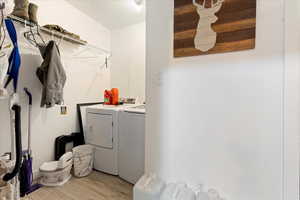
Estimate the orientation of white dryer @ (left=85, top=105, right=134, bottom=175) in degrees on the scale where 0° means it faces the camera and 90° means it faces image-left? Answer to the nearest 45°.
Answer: approximately 45°

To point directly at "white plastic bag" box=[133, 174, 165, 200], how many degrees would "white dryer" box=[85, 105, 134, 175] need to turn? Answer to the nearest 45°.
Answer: approximately 45° to its left

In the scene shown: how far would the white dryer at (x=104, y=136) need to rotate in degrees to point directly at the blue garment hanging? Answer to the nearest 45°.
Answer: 0° — it already faces it
